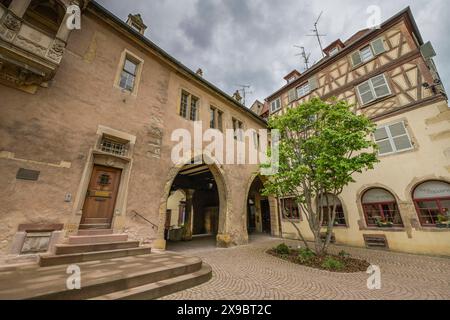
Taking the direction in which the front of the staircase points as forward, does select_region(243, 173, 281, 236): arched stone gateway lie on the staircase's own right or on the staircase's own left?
on the staircase's own left

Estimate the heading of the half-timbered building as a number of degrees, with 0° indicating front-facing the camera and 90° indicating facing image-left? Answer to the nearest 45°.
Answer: approximately 45°

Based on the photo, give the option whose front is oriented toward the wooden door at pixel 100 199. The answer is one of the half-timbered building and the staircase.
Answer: the half-timbered building

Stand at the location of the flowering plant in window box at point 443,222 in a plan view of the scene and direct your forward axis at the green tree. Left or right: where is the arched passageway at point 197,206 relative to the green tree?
right

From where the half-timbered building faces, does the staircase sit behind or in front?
in front

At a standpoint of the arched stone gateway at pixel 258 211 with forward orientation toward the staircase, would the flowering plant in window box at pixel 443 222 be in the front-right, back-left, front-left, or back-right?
front-left

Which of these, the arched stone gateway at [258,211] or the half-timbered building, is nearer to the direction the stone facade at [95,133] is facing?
the half-timbered building

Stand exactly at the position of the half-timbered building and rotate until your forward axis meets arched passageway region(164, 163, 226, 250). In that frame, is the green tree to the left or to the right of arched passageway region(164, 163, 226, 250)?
left

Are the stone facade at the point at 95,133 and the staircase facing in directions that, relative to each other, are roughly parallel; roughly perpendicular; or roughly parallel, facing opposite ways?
roughly parallel

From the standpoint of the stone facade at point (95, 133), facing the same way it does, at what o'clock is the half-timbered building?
The half-timbered building is roughly at 11 o'clock from the stone facade.

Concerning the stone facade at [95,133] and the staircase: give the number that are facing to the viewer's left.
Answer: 0

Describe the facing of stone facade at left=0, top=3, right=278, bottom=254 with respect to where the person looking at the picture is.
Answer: facing the viewer and to the right of the viewer

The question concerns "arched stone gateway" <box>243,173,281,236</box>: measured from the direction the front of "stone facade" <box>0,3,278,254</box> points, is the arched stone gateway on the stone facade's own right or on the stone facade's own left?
on the stone facade's own left

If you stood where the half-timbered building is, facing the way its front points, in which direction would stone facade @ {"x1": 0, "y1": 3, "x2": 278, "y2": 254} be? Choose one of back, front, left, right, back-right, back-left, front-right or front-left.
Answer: front
